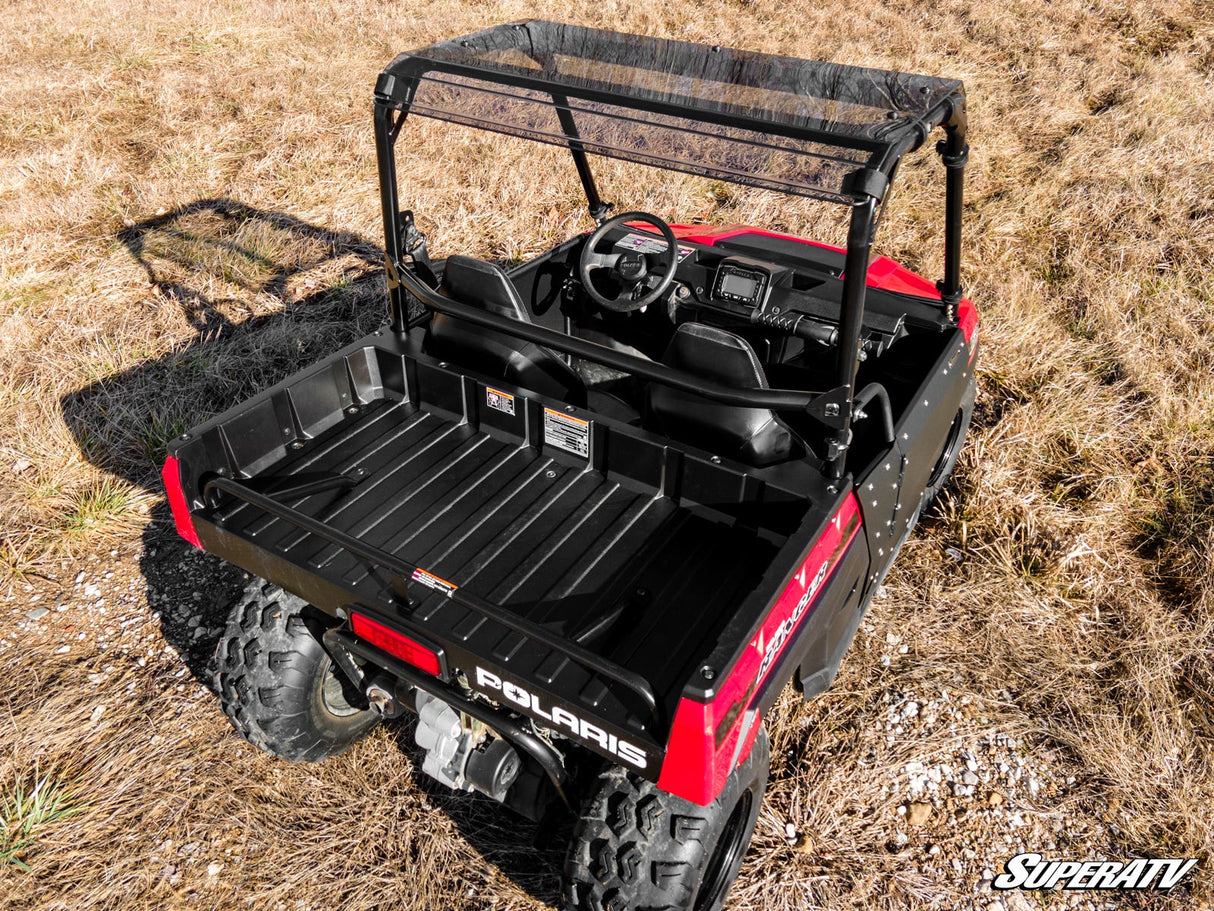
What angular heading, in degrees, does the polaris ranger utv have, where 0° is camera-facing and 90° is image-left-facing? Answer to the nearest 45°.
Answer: approximately 225°
